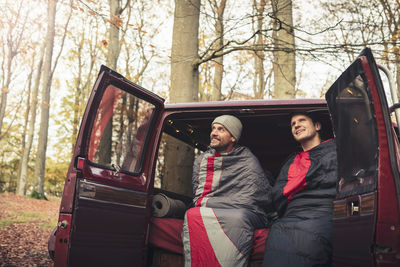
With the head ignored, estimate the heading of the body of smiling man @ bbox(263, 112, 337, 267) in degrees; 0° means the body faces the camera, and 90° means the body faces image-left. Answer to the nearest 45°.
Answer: approximately 45°

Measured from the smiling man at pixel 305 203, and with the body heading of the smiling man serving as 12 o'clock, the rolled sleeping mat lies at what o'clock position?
The rolled sleeping mat is roughly at 2 o'clock from the smiling man.

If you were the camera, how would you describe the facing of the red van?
facing away from the viewer

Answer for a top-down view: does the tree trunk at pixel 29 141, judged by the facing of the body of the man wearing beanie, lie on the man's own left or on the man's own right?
on the man's own right

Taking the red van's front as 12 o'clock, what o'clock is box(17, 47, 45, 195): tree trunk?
The tree trunk is roughly at 11 o'clock from the red van.

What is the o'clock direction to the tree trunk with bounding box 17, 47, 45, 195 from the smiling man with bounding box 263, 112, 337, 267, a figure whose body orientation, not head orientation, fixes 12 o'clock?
The tree trunk is roughly at 3 o'clock from the smiling man.

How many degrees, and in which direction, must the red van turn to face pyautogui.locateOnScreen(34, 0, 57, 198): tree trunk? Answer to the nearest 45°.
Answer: approximately 45° to its left

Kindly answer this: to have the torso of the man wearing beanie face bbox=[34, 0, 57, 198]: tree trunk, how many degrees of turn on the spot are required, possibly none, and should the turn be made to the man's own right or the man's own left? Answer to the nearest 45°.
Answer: approximately 90° to the man's own right

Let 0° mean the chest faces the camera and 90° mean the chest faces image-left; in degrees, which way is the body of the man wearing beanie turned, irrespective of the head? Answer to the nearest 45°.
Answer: approximately 45°
